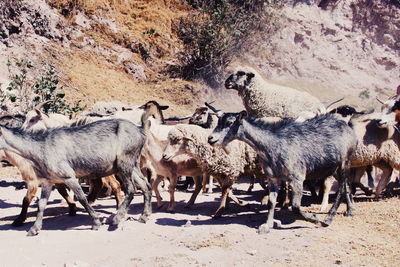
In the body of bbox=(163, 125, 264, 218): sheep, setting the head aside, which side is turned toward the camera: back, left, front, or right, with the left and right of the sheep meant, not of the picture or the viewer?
left

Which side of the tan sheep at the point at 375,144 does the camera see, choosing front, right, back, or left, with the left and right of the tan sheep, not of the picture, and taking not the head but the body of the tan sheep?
left

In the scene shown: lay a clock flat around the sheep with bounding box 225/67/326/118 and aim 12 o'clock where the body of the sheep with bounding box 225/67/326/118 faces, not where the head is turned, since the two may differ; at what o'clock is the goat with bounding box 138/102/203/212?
the goat with bounding box 138/102/203/212 is roughly at 10 o'clock from the sheep with bounding box 225/67/326/118.

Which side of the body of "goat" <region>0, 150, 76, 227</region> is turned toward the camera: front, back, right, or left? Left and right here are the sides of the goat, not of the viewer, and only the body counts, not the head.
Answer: left

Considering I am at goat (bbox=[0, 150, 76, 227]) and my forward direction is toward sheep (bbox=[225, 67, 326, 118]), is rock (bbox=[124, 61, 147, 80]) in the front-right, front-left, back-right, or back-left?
front-left

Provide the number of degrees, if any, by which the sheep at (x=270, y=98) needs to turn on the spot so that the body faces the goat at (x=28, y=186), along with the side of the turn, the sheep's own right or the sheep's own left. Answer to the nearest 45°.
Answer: approximately 45° to the sheep's own left

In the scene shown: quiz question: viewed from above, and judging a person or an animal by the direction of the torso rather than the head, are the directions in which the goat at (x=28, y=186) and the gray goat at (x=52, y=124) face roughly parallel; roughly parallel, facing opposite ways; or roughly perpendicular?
roughly parallel

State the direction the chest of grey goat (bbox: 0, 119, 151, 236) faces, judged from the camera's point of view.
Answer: to the viewer's left

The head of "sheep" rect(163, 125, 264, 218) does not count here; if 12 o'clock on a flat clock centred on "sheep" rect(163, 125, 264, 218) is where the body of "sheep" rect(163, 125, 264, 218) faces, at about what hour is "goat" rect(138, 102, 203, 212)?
"goat" rect(138, 102, 203, 212) is roughly at 1 o'clock from "sheep" rect(163, 125, 264, 218).

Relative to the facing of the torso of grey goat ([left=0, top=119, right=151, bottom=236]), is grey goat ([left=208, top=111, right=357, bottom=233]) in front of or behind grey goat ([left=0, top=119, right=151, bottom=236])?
behind

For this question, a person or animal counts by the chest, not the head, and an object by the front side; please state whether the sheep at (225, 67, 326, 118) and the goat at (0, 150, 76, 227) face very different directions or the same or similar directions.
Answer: same or similar directions

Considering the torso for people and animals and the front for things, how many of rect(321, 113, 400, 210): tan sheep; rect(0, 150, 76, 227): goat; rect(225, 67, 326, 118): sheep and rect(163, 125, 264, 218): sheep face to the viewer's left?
4

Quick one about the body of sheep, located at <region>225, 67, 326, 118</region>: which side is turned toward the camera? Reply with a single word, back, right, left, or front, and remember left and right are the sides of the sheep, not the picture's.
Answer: left
